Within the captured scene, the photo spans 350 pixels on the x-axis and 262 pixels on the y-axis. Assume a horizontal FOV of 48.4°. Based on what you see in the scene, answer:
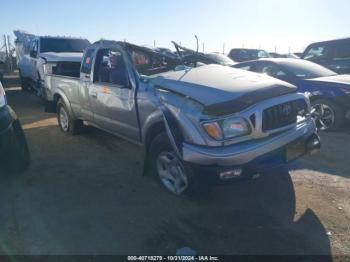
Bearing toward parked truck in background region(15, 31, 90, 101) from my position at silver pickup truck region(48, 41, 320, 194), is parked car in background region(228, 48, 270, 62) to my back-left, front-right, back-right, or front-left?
front-right

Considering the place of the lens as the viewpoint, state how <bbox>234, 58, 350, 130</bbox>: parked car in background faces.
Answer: facing the viewer and to the right of the viewer

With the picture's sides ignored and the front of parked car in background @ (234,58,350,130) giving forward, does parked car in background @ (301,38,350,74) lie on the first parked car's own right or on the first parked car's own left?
on the first parked car's own left

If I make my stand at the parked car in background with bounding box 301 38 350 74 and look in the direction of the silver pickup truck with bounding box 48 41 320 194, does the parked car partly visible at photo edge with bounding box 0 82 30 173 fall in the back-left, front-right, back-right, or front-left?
front-right

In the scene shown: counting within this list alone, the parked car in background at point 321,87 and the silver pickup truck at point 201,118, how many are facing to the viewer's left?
0

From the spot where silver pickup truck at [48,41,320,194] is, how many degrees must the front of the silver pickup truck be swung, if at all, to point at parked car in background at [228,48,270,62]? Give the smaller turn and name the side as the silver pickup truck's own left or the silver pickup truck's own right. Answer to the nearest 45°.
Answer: approximately 135° to the silver pickup truck's own left

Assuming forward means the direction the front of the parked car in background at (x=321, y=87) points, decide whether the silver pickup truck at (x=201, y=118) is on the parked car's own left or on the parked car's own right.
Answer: on the parked car's own right

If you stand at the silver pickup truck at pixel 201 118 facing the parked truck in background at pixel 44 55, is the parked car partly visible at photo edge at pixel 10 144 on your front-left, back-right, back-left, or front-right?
front-left

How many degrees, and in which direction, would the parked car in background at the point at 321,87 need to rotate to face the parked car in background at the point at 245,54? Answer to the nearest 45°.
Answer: approximately 135° to its left

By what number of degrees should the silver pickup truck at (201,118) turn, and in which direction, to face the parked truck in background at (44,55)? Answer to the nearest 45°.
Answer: approximately 180°

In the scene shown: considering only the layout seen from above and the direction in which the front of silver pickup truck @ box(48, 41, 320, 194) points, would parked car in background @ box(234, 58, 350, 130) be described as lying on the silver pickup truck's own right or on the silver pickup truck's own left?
on the silver pickup truck's own left

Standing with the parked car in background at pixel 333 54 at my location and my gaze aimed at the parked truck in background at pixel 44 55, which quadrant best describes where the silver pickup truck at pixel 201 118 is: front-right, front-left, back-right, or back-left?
front-left

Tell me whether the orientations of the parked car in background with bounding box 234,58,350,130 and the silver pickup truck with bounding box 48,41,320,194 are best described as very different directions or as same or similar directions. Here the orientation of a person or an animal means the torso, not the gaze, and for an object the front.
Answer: same or similar directions
